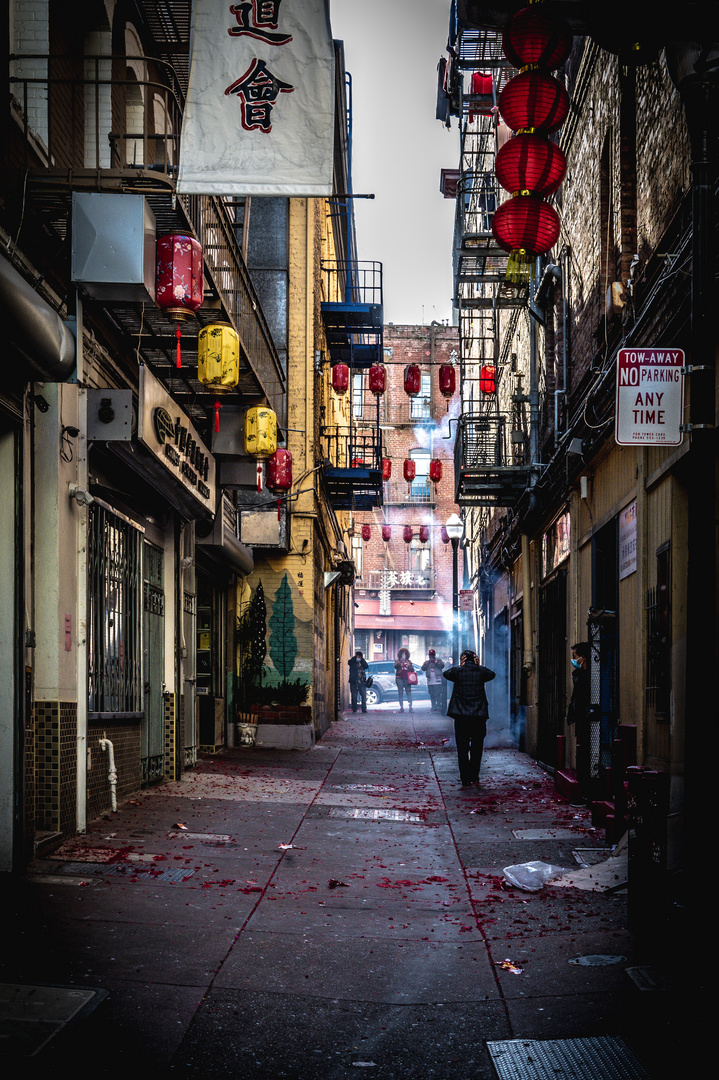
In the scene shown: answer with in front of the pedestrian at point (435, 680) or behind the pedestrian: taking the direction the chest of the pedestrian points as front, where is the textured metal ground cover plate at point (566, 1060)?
in front

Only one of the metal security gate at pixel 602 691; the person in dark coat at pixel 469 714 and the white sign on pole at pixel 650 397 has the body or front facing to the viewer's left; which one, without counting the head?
the metal security gate

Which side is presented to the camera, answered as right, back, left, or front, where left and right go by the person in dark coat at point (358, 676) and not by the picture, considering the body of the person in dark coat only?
front

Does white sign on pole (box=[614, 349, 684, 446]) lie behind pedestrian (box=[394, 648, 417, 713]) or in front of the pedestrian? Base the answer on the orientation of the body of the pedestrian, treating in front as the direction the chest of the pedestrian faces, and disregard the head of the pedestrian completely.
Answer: in front

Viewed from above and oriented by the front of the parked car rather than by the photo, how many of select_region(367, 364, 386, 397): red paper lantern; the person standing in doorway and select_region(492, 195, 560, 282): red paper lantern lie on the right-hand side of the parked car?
3

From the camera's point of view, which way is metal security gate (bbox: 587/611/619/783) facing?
to the viewer's left

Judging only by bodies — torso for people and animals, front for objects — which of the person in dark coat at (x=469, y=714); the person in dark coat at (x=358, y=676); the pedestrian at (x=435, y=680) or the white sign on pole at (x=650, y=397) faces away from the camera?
the person in dark coat at (x=469, y=714)

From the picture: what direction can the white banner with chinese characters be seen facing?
toward the camera

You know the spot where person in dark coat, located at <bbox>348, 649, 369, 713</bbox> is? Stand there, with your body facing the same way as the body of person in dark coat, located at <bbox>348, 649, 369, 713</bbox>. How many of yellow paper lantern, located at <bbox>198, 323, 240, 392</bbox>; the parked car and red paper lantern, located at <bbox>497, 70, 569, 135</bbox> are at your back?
1

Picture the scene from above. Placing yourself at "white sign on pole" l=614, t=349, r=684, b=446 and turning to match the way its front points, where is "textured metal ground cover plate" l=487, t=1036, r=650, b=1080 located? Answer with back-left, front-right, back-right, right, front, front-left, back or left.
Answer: front

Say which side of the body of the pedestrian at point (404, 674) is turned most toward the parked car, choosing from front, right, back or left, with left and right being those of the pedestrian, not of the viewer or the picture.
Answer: back

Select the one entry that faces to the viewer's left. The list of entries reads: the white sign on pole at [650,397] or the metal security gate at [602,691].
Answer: the metal security gate
